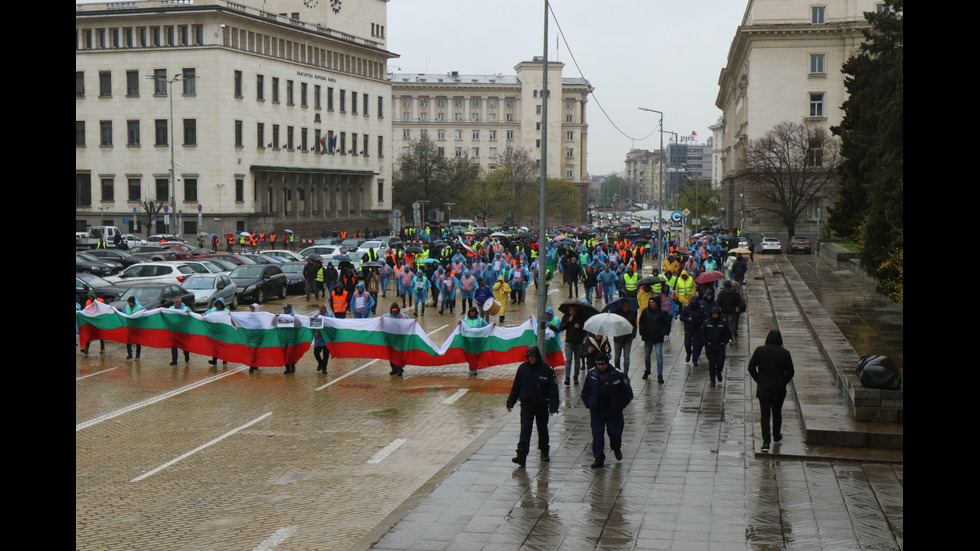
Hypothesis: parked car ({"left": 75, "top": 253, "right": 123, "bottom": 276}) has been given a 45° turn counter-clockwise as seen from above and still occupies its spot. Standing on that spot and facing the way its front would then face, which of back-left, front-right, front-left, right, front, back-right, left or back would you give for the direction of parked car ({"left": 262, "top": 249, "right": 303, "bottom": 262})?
front

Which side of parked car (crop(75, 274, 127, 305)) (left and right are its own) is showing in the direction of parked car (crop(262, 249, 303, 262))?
left

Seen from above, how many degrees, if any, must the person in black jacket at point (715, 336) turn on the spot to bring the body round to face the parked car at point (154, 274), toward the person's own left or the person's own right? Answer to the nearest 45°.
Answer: approximately 135° to the person's own right

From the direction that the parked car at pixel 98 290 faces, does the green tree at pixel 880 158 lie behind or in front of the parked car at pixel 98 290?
in front

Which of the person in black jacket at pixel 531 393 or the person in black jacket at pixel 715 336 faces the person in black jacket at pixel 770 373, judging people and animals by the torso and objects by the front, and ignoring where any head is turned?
the person in black jacket at pixel 715 336

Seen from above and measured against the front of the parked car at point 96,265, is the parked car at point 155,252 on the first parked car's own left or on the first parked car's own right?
on the first parked car's own left

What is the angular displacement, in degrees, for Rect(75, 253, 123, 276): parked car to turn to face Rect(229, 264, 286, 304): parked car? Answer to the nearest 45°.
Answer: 0° — it already faces it

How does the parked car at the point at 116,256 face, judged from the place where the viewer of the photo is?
facing the viewer and to the right of the viewer

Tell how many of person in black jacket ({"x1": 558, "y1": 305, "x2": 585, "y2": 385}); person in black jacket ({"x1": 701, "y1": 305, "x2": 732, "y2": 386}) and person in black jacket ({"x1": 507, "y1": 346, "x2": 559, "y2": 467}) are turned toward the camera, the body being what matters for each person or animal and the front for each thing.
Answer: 3

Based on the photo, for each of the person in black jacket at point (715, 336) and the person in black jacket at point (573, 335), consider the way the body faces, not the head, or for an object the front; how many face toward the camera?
2

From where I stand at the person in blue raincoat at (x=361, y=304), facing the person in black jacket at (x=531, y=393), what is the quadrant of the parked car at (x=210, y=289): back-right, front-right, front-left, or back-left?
back-right

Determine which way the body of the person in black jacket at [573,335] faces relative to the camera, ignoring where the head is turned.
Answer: toward the camera

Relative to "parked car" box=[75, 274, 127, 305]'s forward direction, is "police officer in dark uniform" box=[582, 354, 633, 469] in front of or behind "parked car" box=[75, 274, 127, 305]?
in front

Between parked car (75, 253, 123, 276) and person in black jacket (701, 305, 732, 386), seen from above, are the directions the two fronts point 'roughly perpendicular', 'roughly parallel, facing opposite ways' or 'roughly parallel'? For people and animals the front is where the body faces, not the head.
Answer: roughly perpendicular

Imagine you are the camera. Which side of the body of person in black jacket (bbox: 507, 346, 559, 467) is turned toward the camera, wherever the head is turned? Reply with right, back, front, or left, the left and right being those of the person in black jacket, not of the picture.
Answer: front

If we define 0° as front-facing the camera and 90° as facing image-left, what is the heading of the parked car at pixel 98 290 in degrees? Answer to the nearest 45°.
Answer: approximately 315°

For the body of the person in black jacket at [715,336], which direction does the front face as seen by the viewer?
toward the camera

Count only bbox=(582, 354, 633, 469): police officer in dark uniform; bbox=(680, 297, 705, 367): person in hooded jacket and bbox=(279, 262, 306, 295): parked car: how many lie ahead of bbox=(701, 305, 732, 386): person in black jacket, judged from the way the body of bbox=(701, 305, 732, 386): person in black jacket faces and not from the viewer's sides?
1

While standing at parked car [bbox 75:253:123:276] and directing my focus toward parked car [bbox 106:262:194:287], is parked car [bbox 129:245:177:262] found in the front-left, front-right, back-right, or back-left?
back-left
